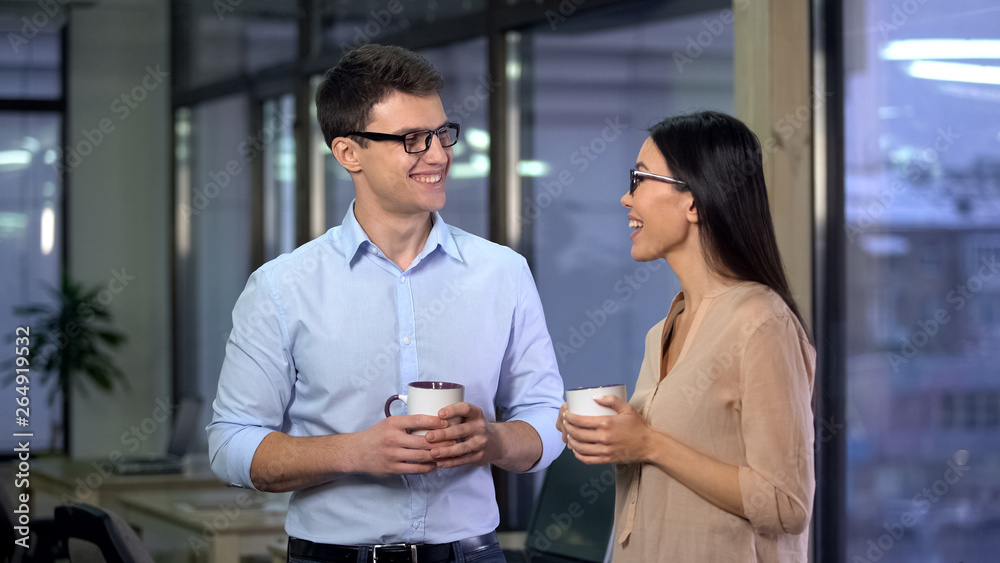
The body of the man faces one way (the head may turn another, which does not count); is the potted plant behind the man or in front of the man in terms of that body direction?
behind

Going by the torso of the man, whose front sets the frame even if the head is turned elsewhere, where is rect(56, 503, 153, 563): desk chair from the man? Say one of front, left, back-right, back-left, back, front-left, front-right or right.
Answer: back-right

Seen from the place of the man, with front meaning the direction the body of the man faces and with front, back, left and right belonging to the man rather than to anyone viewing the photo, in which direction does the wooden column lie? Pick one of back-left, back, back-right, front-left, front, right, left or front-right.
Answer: back-left

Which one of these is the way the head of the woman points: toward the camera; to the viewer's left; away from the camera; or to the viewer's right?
to the viewer's left

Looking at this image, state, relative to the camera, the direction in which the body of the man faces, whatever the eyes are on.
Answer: toward the camera

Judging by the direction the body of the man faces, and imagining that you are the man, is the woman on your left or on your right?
on your left

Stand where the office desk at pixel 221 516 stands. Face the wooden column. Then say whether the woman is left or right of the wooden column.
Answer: right

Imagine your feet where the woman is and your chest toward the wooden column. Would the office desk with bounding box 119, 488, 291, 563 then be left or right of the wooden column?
left

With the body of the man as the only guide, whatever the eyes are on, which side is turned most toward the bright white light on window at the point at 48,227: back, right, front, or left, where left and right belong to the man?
back

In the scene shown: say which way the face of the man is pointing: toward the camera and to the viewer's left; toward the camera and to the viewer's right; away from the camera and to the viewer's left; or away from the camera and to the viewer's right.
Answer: toward the camera and to the viewer's right
